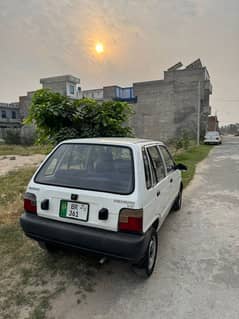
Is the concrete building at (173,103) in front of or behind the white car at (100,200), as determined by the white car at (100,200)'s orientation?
in front

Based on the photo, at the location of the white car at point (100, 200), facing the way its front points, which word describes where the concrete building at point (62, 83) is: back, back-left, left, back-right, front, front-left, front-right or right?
front-left

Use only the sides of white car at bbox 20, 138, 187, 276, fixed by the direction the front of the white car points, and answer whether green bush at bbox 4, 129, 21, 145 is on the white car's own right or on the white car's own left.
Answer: on the white car's own left

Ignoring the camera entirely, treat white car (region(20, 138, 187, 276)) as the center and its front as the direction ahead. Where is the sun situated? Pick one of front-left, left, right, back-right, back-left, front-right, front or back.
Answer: front-left

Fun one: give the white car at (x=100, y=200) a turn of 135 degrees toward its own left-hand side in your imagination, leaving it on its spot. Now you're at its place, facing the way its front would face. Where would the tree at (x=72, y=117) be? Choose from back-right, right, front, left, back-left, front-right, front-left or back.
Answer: right

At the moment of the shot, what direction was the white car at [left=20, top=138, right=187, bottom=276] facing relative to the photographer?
facing away from the viewer and to the right of the viewer

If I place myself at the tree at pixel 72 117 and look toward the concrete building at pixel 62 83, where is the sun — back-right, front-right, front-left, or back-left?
front-right
